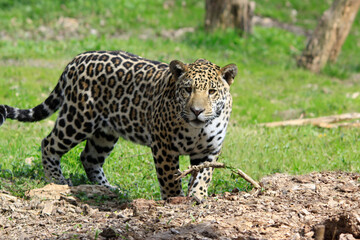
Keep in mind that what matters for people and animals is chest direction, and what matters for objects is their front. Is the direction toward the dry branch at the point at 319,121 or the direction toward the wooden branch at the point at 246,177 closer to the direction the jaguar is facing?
the wooden branch

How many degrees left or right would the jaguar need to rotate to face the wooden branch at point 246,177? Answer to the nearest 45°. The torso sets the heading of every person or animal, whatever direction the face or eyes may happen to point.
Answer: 0° — it already faces it

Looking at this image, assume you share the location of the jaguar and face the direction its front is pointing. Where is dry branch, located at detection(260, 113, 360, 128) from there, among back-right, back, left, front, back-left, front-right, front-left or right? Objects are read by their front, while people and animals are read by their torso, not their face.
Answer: left

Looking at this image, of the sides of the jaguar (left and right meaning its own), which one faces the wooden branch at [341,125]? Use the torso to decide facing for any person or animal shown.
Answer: left

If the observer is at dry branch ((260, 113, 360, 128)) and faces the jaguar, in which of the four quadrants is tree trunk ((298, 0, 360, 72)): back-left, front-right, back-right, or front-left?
back-right

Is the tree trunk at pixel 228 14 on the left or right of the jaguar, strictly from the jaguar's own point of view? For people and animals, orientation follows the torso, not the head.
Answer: on its left

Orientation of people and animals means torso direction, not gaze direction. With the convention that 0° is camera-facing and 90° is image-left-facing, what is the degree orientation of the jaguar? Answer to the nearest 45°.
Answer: approximately 315°

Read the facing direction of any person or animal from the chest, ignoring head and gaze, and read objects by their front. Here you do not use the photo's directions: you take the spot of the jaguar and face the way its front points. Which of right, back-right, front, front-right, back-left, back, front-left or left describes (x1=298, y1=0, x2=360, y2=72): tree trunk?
left

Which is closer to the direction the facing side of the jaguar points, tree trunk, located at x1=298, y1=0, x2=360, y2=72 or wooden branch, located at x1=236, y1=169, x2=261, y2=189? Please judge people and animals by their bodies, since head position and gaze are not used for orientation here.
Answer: the wooden branch

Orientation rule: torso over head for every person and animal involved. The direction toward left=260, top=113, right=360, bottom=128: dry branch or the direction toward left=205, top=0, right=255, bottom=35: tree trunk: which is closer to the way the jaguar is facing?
the dry branch

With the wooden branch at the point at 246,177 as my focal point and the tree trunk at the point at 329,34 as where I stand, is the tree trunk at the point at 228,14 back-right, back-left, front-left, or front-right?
back-right
